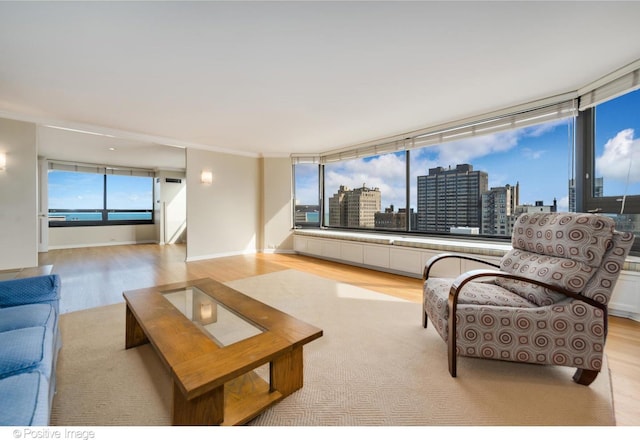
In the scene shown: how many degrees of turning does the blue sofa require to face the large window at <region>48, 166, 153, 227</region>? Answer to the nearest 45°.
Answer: approximately 90° to its left

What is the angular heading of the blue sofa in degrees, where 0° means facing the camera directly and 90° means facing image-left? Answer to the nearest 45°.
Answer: approximately 270°

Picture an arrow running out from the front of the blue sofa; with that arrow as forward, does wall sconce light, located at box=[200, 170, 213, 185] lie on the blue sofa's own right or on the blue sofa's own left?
on the blue sofa's own left

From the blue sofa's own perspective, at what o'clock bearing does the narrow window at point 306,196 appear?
The narrow window is roughly at 11 o'clock from the blue sofa.
